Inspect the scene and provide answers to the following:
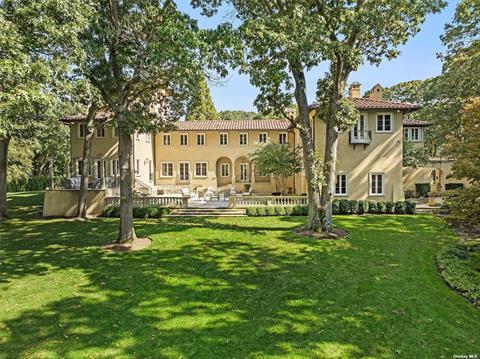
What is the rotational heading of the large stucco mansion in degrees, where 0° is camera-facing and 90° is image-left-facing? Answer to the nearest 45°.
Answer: approximately 0°

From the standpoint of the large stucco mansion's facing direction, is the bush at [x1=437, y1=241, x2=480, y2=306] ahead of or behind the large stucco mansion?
ahead

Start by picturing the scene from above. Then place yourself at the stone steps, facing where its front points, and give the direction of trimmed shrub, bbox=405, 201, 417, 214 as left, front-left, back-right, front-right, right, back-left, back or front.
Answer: left

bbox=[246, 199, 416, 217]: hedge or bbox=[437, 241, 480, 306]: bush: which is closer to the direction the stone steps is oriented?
the bush

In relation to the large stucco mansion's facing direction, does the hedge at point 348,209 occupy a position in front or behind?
in front

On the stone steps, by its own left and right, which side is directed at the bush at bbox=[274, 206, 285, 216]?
left

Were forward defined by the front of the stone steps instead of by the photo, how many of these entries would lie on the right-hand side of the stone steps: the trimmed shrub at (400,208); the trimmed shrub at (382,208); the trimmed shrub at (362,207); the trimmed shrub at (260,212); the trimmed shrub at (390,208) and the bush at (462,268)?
0

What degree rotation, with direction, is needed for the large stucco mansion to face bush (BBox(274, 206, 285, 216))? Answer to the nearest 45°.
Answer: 0° — it already faces it

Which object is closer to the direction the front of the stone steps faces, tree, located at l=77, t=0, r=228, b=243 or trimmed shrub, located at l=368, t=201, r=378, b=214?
the tree

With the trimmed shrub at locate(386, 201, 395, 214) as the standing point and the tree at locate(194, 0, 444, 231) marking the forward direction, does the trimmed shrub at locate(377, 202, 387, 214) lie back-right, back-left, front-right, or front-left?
front-right

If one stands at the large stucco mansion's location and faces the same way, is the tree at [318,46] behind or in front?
in front

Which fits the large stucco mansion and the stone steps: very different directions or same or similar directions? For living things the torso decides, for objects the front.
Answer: same or similar directions

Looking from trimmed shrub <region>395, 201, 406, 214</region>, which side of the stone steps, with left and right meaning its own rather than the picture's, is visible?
left

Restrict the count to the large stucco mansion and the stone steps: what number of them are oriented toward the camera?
2

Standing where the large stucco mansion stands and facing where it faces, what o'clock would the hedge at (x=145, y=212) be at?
The hedge is roughly at 1 o'clock from the large stucco mansion.

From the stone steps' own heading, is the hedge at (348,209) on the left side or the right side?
on its left

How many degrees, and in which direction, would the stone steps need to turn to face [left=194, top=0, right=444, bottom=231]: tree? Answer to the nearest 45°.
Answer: approximately 45° to its left
